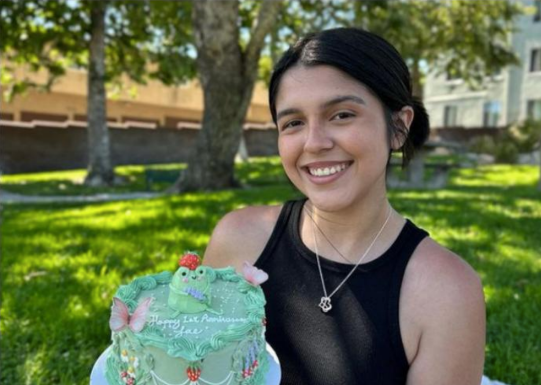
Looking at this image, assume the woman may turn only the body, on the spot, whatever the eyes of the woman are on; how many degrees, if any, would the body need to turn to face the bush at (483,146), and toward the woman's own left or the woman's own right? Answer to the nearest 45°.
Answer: approximately 135° to the woman's own right

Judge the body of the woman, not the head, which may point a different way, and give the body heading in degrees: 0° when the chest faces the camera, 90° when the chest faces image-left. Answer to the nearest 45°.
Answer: approximately 45°

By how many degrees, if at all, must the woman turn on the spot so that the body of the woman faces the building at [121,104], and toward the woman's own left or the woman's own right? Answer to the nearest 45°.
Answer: approximately 90° to the woman's own right

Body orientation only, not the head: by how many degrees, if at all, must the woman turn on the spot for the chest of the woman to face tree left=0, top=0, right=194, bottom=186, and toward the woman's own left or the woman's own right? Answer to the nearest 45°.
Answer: approximately 90° to the woman's own right

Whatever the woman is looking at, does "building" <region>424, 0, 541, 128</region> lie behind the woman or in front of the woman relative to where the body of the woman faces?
behind

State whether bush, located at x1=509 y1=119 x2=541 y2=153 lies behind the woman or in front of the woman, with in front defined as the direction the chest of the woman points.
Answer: behind

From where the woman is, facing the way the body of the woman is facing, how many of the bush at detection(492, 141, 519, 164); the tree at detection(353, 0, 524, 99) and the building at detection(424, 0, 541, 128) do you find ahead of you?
0

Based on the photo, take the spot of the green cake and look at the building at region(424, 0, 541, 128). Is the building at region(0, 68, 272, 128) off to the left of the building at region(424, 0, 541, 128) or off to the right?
left
